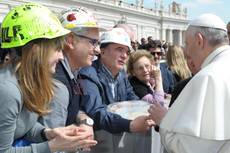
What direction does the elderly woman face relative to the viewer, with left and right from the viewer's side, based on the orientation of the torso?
facing the viewer and to the right of the viewer

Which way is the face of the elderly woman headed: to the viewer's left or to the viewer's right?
to the viewer's right

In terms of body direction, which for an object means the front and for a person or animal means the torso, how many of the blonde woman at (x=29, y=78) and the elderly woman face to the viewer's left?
0

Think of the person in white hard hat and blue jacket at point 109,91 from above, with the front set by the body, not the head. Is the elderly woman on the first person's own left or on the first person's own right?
on the first person's own left

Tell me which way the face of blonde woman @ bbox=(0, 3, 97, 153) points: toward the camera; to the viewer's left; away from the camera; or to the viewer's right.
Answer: to the viewer's right

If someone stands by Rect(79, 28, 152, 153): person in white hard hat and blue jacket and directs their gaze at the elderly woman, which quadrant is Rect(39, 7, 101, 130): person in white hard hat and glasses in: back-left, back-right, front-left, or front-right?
back-left

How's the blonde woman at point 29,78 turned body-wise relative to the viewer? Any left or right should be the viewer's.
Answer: facing to the right of the viewer

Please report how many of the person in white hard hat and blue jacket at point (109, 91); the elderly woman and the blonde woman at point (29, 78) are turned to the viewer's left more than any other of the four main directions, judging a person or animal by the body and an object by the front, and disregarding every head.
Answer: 0

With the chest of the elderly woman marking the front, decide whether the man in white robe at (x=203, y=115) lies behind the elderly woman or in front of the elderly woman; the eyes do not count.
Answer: in front

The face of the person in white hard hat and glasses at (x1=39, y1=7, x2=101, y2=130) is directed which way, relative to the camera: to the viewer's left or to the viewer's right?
to the viewer's right

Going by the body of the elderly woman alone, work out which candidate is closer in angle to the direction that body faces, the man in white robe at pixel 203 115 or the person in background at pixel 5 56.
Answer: the man in white robe

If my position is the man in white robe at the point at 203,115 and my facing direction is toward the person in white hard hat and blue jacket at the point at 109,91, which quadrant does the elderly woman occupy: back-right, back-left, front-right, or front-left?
front-right

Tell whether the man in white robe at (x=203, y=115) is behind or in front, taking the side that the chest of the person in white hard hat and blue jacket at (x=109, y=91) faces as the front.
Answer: in front

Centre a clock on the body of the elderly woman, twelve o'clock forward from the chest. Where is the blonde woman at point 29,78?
The blonde woman is roughly at 2 o'clock from the elderly woman.

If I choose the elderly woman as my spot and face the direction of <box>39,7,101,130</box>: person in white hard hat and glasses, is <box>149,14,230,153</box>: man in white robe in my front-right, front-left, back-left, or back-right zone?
front-left

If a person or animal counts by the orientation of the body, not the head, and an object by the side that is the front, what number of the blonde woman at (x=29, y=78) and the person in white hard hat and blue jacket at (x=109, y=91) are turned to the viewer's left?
0
